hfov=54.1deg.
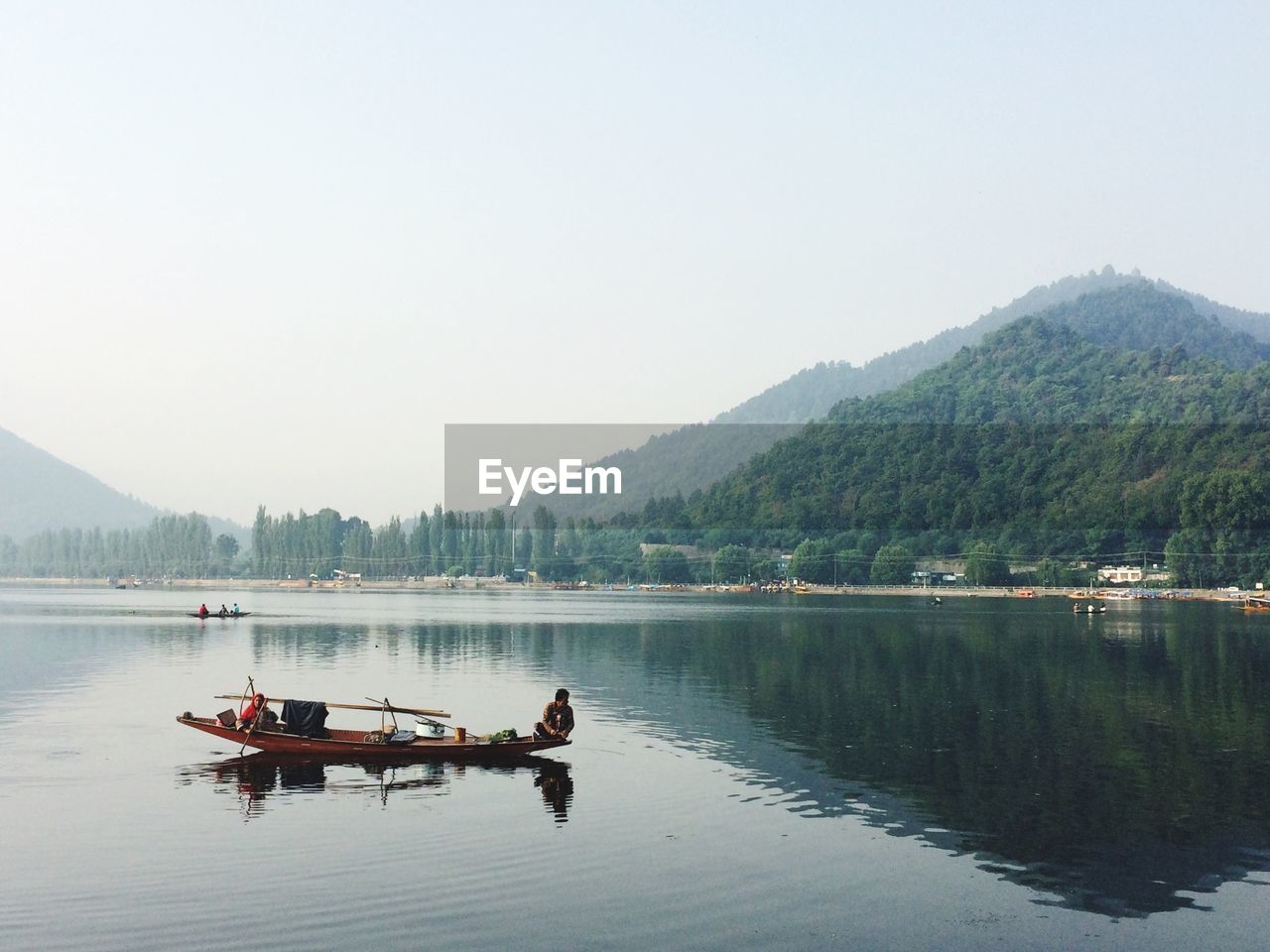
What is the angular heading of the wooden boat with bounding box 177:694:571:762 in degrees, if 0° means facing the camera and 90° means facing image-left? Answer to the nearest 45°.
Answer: approximately 90°
